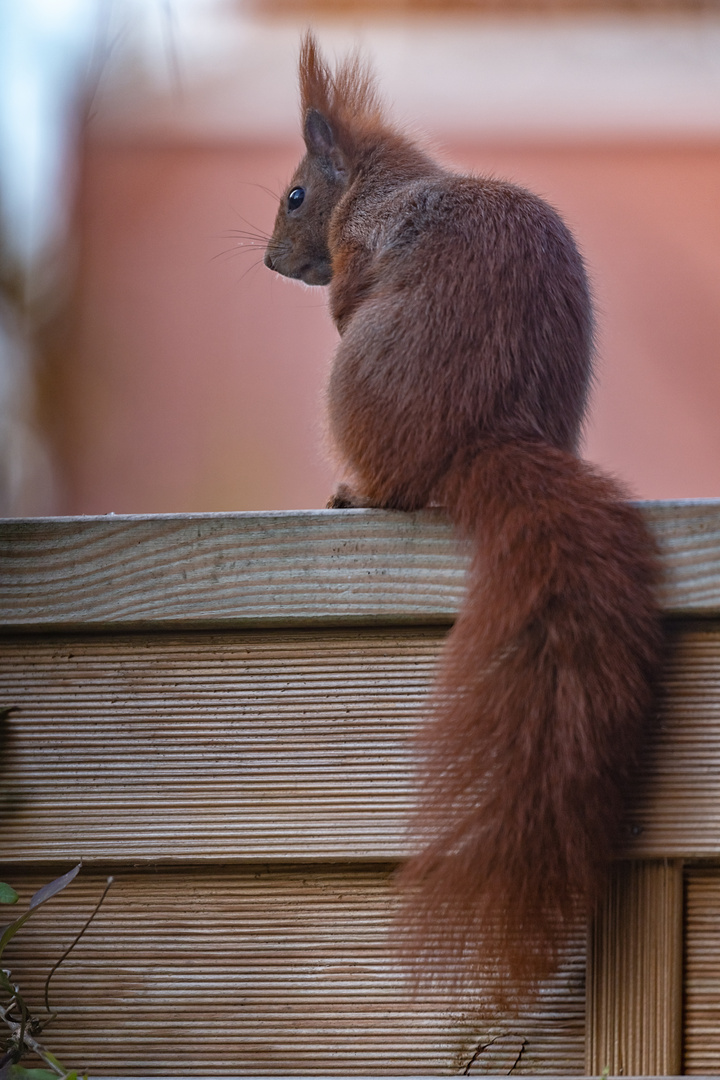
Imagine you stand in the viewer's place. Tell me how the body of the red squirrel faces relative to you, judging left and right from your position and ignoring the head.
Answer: facing away from the viewer and to the left of the viewer
